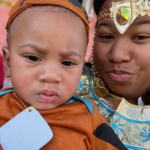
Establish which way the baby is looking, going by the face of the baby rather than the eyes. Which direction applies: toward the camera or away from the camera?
toward the camera

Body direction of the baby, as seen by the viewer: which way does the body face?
toward the camera

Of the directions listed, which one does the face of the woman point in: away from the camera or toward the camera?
toward the camera

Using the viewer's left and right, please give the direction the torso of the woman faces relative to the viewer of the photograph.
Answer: facing the viewer
